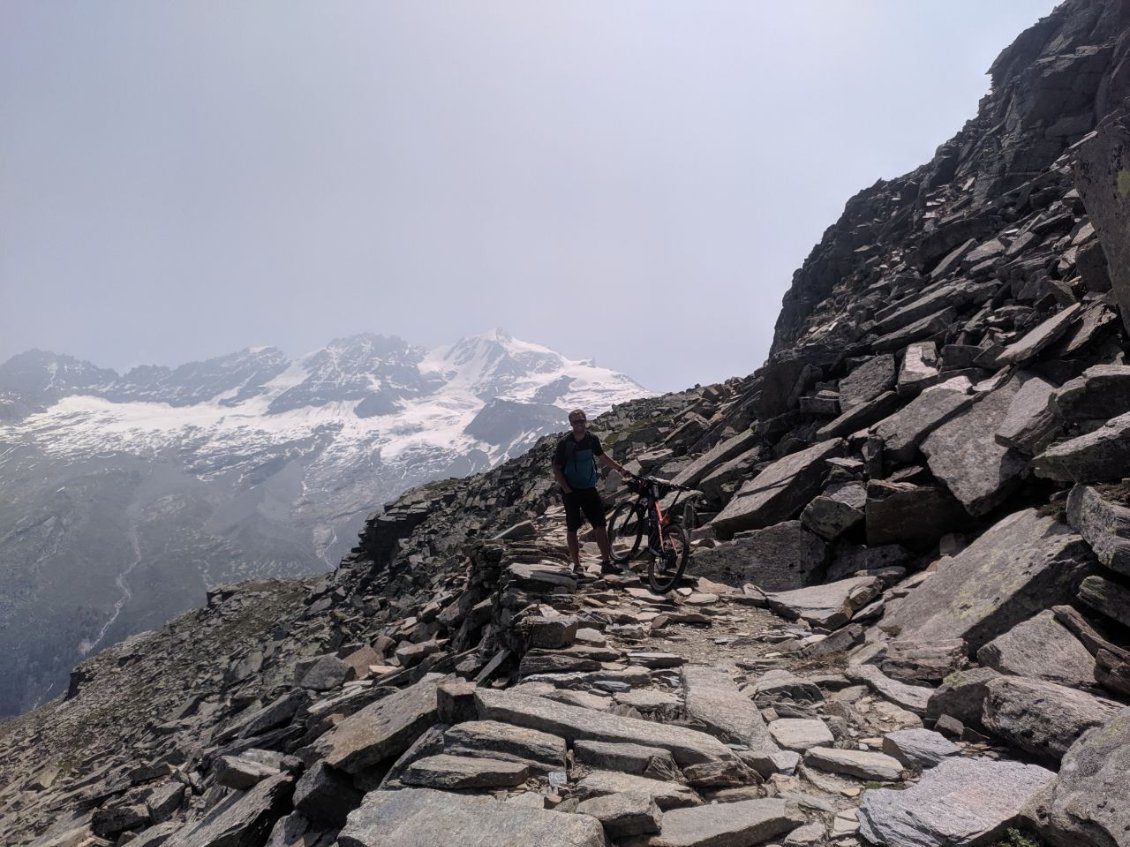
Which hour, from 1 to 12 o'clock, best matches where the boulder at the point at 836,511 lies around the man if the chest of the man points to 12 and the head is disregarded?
The boulder is roughly at 9 o'clock from the man.

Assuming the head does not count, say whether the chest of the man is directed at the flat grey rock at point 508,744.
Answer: yes

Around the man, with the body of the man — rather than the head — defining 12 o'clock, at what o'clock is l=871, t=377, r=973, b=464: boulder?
The boulder is roughly at 9 o'clock from the man.

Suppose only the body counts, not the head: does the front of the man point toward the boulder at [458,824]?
yes

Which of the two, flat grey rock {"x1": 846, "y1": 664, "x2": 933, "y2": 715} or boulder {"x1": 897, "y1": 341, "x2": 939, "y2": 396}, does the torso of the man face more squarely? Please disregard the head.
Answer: the flat grey rock

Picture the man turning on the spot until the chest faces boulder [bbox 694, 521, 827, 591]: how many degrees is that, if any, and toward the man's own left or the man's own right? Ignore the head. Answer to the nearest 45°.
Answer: approximately 90° to the man's own left

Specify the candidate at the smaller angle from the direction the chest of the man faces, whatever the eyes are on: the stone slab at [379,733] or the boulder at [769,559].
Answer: the stone slab

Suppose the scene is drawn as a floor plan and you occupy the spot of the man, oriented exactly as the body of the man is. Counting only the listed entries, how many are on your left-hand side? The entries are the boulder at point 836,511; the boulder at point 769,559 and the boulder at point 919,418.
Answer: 3

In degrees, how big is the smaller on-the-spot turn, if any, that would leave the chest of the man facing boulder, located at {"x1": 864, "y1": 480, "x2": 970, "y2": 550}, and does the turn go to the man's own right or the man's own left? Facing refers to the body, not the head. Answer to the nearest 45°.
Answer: approximately 90° to the man's own left

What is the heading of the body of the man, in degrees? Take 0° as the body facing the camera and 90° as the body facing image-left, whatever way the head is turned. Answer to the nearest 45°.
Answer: approximately 0°

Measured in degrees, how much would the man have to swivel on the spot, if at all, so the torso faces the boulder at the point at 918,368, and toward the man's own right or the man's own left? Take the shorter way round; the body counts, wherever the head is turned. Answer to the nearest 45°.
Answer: approximately 90° to the man's own left
